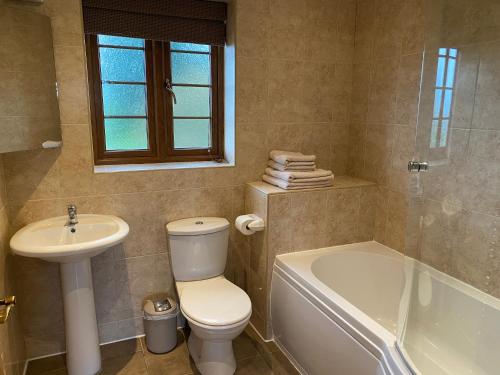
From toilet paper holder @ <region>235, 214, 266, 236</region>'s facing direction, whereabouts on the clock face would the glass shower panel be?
The glass shower panel is roughly at 7 o'clock from the toilet paper holder.

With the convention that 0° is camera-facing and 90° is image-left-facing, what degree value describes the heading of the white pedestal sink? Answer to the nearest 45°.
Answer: approximately 0°

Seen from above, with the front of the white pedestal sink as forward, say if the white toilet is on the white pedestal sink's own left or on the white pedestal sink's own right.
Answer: on the white pedestal sink's own left

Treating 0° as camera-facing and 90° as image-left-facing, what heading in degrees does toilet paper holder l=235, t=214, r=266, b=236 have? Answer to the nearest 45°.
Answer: approximately 90°

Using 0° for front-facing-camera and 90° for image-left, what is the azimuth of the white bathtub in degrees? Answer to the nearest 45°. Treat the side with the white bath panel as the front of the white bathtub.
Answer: approximately 45°

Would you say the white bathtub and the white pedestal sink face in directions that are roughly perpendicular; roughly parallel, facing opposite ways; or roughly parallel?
roughly perpendicular

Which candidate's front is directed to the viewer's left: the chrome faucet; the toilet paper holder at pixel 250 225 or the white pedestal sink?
the toilet paper holder

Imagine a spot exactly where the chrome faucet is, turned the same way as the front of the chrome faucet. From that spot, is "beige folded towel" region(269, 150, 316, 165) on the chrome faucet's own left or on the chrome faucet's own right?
on the chrome faucet's own left
